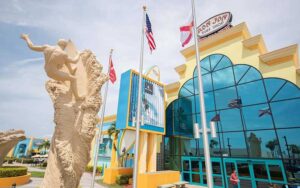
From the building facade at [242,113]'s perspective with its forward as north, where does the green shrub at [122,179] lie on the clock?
The green shrub is roughly at 1 o'clock from the building facade.

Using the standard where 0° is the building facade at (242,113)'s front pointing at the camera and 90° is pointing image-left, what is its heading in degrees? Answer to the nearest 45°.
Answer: approximately 45°

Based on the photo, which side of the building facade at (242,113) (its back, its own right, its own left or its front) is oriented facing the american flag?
front

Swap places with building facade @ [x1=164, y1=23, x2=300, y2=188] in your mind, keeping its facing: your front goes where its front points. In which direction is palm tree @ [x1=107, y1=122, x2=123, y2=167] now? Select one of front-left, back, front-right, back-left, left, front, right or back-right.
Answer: front-right

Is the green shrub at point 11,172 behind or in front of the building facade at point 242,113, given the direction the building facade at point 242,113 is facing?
in front

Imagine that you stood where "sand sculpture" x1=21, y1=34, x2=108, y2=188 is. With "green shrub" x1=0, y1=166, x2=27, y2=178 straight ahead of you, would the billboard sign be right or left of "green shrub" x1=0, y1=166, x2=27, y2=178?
right

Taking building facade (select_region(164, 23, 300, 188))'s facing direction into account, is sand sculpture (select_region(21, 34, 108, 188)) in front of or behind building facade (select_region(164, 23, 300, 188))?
in front
